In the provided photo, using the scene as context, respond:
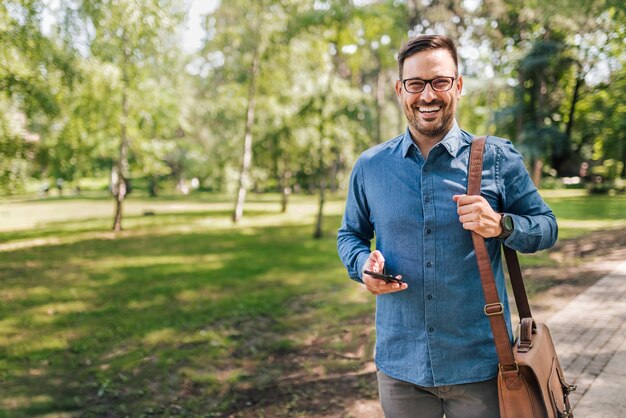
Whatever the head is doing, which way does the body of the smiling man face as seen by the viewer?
toward the camera

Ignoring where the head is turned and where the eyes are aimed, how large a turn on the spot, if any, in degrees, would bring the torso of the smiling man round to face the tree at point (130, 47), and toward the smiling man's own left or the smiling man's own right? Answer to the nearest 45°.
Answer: approximately 135° to the smiling man's own right
